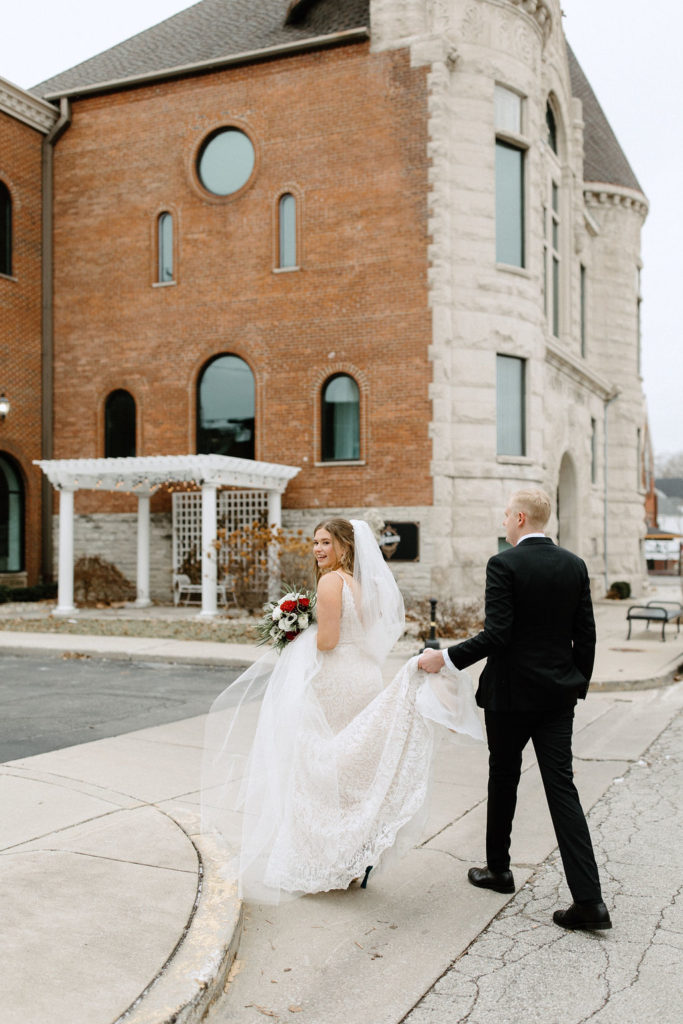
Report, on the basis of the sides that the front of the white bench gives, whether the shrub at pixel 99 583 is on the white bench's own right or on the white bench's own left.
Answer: on the white bench's own right

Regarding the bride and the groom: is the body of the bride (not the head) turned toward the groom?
no

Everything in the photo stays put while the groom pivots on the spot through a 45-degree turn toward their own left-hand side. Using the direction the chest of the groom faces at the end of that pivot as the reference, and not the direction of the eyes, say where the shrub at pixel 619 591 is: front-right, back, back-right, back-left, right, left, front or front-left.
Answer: right

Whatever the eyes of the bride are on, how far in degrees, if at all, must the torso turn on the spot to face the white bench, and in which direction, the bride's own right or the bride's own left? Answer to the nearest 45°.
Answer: approximately 45° to the bride's own right

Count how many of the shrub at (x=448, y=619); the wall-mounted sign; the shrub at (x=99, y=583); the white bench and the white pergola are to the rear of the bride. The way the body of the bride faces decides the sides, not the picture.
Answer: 0

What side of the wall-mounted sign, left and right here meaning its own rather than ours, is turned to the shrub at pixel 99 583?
right

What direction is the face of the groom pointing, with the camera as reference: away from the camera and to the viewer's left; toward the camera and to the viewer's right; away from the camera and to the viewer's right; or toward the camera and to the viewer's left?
away from the camera and to the viewer's left

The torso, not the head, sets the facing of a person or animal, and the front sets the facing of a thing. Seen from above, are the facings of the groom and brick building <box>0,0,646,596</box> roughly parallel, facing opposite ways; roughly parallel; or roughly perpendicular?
roughly parallel, facing opposite ways

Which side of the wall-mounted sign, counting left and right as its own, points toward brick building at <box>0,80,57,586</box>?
right

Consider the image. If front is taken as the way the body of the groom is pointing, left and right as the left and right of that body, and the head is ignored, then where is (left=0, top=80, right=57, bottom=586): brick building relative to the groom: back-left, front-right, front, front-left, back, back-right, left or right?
front

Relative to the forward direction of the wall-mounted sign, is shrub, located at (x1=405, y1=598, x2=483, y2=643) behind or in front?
in front

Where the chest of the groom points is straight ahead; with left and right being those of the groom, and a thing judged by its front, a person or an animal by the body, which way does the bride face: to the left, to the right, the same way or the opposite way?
the same way

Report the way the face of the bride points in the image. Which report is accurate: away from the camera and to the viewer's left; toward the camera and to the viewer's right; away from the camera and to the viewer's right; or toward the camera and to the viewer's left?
toward the camera and to the viewer's left

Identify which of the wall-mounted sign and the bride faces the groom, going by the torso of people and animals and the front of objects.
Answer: the wall-mounted sign

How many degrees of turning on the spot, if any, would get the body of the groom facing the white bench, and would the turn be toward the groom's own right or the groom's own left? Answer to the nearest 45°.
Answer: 0° — they already face it

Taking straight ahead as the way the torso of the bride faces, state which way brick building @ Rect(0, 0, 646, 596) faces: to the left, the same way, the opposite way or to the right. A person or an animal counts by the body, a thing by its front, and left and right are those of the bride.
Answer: the opposite way

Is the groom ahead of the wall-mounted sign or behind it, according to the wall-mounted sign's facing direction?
ahead
